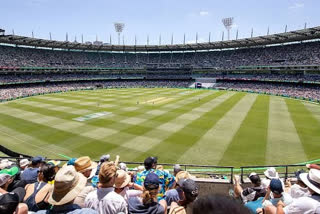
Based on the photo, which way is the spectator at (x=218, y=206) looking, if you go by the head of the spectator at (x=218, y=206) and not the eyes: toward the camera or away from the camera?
away from the camera

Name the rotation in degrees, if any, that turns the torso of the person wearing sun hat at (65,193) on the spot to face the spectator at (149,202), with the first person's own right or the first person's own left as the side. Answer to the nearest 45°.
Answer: approximately 90° to the first person's own right

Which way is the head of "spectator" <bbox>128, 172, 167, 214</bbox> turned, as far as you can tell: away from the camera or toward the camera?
away from the camera

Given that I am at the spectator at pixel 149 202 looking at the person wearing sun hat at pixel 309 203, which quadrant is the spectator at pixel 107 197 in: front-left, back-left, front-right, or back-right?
back-left

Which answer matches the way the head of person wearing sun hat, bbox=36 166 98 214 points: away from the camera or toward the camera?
away from the camera

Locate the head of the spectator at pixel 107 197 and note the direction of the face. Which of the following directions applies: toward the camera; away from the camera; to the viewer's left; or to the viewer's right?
away from the camera

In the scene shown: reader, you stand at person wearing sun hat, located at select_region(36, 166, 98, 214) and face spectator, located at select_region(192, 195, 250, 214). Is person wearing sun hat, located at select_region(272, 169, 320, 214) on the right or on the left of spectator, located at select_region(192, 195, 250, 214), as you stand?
left

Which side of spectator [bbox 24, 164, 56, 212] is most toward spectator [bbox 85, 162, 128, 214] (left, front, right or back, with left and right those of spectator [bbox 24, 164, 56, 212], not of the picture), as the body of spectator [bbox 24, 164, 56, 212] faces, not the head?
right

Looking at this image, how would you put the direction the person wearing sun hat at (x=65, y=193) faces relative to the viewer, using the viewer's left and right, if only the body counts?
facing away from the viewer

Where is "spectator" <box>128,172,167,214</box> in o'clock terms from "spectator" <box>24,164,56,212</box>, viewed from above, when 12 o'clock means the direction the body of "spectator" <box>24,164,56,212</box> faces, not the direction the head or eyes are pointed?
"spectator" <box>128,172,167,214</box> is roughly at 3 o'clock from "spectator" <box>24,164,56,212</box>.

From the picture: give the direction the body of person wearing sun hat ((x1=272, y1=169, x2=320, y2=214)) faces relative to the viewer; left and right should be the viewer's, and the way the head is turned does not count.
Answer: facing away from the viewer and to the left of the viewer

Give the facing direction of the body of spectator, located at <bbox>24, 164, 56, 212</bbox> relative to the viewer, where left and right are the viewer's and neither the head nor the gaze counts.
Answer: facing away from the viewer and to the right of the viewer

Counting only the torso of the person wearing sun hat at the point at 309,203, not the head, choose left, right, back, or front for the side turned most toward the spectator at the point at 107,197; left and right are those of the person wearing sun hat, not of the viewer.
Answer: left

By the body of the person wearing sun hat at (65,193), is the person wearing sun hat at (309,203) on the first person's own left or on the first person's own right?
on the first person's own right
